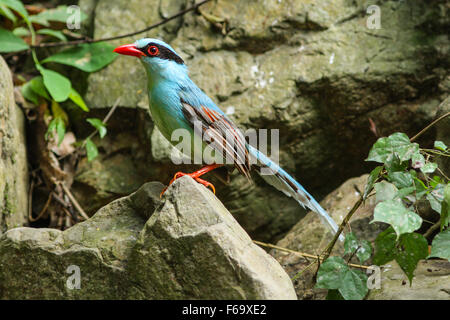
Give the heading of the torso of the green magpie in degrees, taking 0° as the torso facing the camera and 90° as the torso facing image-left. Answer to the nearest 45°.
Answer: approximately 90°

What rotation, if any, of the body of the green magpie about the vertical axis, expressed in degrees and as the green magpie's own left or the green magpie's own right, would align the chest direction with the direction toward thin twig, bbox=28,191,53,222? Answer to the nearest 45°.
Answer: approximately 45° to the green magpie's own right

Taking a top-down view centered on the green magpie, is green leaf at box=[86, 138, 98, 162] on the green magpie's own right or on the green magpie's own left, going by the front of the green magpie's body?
on the green magpie's own right

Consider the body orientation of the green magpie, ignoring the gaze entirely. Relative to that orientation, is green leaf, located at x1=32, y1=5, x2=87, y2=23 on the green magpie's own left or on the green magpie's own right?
on the green magpie's own right

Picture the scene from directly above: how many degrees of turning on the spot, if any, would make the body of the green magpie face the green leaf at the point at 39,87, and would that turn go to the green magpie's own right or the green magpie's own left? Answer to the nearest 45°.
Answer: approximately 45° to the green magpie's own right

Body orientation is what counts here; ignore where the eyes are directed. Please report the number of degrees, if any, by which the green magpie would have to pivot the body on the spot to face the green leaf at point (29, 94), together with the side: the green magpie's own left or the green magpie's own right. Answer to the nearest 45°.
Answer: approximately 45° to the green magpie's own right

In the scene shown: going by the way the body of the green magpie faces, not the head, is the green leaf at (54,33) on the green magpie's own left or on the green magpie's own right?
on the green magpie's own right

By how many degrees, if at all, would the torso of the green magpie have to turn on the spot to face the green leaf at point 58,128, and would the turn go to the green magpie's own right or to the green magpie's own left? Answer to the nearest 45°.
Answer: approximately 45° to the green magpie's own right
